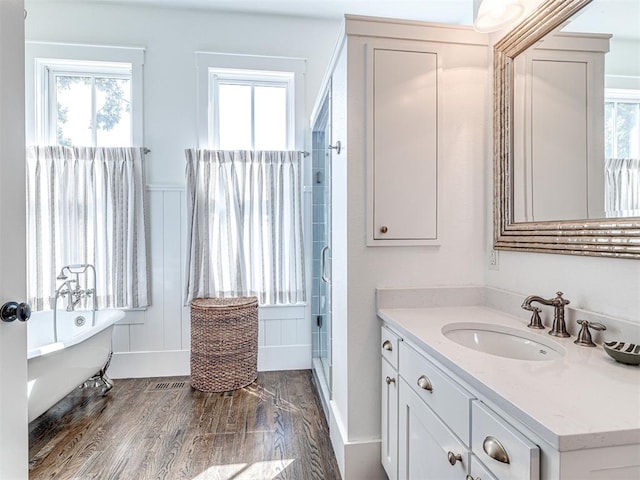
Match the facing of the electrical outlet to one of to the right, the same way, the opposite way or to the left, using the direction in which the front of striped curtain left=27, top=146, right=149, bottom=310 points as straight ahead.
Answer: to the right

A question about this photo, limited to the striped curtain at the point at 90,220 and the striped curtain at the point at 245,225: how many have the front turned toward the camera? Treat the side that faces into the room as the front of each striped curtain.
2

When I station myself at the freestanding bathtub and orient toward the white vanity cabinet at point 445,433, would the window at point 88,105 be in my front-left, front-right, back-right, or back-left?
back-left

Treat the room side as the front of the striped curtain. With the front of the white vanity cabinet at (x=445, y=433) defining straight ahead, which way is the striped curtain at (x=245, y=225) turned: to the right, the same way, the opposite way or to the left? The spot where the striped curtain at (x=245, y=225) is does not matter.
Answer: to the left

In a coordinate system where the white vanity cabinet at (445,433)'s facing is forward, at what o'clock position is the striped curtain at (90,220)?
The striped curtain is roughly at 2 o'clock from the white vanity cabinet.

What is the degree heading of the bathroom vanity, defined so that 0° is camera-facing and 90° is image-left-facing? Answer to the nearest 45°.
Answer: approximately 45°

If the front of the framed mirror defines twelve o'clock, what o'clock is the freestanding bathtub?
The freestanding bathtub is roughly at 1 o'clock from the framed mirror.

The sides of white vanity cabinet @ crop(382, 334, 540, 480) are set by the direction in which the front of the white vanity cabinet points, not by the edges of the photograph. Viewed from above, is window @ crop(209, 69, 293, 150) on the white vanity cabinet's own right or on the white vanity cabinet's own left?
on the white vanity cabinet's own right

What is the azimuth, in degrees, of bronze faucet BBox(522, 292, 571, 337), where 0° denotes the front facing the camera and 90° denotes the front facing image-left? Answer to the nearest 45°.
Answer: approximately 45°

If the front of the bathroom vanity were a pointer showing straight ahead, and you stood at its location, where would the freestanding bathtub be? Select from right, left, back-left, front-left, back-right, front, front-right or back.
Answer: front-right

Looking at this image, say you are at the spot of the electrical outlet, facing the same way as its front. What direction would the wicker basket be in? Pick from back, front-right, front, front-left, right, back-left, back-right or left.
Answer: front-right

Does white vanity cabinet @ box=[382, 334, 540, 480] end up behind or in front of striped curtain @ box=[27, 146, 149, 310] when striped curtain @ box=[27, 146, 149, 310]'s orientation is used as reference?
in front

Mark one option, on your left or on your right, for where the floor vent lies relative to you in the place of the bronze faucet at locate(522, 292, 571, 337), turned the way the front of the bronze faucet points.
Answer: on your right
